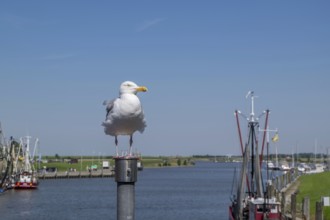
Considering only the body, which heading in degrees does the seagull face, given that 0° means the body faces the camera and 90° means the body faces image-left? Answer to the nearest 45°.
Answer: approximately 315°
